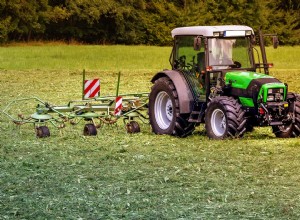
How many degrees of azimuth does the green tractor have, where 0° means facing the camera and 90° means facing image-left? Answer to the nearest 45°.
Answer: approximately 315°

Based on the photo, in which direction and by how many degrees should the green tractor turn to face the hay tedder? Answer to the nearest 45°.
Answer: approximately 135° to its right
